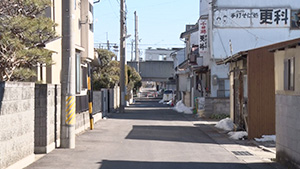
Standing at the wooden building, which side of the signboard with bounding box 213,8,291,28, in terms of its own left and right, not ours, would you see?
front

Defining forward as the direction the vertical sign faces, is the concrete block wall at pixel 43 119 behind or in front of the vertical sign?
in front

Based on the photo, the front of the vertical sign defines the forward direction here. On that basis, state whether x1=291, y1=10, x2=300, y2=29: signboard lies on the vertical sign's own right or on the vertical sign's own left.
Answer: on the vertical sign's own left

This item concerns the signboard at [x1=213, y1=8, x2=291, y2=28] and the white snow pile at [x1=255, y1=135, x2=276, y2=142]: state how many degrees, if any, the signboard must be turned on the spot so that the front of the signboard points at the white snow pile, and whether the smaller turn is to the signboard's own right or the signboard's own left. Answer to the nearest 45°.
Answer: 0° — it already faces it

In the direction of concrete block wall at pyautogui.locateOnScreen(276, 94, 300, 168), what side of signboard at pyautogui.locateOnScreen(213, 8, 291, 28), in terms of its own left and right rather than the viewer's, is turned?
front

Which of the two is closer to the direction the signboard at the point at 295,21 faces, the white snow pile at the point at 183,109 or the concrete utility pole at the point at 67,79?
the concrete utility pole

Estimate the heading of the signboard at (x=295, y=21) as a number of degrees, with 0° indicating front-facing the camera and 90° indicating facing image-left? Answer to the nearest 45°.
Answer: approximately 0°
